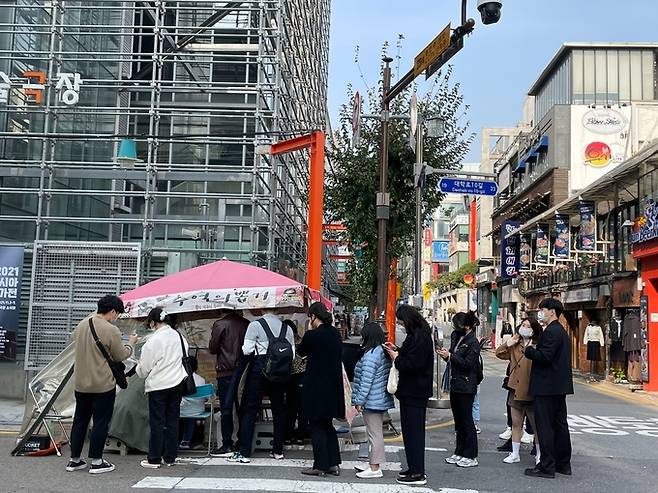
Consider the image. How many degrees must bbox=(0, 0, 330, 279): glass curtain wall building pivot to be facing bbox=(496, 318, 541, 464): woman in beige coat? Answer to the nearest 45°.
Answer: approximately 45° to its left

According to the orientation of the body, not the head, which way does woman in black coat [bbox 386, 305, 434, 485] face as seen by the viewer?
to the viewer's left

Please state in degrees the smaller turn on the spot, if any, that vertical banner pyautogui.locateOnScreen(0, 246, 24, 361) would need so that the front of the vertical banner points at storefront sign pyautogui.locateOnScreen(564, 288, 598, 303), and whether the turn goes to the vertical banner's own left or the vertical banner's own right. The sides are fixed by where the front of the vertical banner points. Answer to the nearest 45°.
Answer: approximately 90° to the vertical banner's own left

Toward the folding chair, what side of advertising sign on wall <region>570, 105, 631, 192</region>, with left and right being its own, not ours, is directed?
front

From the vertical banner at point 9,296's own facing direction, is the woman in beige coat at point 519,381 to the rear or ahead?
ahead

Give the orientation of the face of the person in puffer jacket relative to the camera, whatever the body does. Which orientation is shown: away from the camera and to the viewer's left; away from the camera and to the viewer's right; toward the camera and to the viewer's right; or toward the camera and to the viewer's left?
away from the camera and to the viewer's left

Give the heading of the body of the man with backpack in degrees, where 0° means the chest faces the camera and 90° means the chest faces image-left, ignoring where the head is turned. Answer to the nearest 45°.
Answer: approximately 135°

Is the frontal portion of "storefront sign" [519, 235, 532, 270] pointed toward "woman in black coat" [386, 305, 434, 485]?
yes

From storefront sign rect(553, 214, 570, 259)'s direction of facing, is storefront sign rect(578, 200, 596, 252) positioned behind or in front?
in front

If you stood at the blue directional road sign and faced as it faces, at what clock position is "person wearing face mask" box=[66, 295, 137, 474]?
The person wearing face mask is roughly at 1 o'clock from the blue directional road sign.

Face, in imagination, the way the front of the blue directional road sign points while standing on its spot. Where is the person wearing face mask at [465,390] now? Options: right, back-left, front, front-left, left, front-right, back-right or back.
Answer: front

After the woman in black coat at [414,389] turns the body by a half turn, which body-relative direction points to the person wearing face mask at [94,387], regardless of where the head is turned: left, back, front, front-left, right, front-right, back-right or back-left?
back

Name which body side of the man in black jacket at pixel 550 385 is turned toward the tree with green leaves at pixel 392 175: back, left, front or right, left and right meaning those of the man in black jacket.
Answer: right

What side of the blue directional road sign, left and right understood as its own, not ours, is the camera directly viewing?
front

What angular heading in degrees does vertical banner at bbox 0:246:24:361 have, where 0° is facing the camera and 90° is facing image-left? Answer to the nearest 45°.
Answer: approximately 0°

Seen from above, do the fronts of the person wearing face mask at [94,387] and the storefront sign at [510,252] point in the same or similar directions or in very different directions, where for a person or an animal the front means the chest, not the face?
very different directions

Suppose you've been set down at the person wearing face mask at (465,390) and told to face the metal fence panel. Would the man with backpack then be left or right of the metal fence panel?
left
